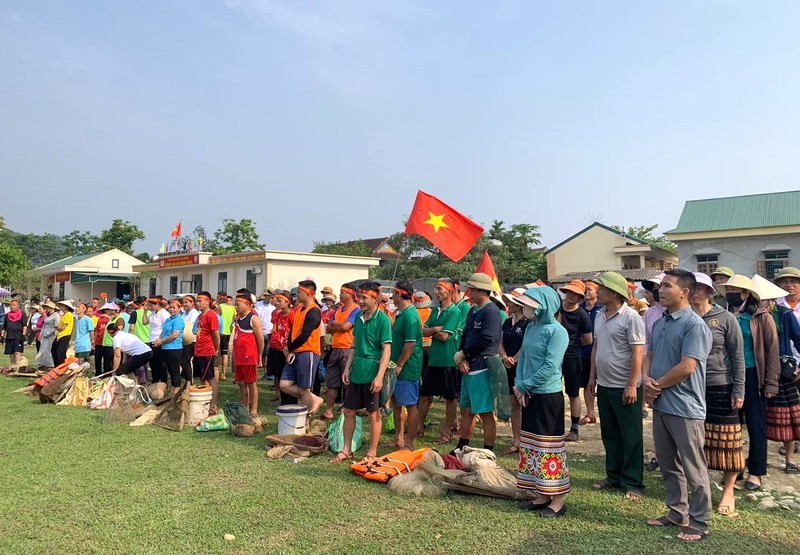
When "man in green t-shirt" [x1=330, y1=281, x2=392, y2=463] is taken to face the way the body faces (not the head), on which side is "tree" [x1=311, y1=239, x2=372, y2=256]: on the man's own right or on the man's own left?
on the man's own right

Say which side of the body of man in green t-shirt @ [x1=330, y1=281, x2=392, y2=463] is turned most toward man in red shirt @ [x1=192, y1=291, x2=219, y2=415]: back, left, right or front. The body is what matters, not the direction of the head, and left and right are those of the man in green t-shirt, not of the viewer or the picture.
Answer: right

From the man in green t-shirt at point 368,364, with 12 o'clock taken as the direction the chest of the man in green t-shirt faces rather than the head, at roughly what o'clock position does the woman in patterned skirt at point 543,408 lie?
The woman in patterned skirt is roughly at 9 o'clock from the man in green t-shirt.

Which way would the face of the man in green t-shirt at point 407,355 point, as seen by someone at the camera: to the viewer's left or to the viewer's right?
to the viewer's left

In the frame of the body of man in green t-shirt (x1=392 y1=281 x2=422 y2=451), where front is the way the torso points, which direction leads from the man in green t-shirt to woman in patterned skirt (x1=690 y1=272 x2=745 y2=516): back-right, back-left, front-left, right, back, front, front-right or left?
back-left

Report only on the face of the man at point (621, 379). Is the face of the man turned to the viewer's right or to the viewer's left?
to the viewer's left

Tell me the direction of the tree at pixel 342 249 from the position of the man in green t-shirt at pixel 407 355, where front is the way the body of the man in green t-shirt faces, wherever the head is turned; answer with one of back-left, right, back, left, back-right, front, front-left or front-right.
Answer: right

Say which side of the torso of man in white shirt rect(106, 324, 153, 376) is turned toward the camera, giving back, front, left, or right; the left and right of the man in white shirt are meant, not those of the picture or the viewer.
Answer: left

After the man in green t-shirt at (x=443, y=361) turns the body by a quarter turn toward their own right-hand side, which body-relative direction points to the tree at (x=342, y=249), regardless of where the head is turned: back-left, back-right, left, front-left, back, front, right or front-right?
front-right
